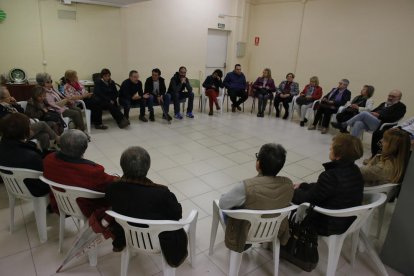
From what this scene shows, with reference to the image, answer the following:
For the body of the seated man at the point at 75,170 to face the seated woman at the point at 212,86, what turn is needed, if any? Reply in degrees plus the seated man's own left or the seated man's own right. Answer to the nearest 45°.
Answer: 0° — they already face them

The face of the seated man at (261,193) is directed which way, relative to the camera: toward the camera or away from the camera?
away from the camera

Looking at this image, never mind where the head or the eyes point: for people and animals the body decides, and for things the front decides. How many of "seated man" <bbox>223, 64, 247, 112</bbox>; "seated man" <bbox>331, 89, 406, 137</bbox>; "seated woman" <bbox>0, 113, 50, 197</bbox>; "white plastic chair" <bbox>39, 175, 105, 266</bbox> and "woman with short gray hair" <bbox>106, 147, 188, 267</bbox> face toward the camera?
1

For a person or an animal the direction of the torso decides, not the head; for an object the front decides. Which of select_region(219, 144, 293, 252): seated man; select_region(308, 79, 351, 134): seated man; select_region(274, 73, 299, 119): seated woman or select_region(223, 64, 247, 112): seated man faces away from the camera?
select_region(219, 144, 293, 252): seated man

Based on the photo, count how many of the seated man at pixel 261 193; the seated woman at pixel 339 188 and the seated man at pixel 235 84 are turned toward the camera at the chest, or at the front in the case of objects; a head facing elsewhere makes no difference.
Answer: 1

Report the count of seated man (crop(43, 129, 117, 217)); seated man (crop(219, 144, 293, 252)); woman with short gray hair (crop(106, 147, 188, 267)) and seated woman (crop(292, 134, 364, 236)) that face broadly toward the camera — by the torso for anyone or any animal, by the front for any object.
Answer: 0

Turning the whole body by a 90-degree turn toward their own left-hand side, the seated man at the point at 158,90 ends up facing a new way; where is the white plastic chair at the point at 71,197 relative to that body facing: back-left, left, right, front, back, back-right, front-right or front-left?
back-right

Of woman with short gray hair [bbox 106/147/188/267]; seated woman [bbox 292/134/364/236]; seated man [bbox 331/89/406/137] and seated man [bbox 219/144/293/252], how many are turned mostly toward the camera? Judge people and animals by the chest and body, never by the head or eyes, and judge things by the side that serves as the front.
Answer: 0

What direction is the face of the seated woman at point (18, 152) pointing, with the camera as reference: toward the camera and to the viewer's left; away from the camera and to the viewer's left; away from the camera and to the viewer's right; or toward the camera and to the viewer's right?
away from the camera and to the viewer's right

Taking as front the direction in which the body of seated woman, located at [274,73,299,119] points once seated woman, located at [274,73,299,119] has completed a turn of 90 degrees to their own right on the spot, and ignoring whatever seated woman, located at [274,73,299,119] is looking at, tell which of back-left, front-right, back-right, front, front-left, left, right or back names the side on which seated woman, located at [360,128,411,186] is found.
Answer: back-left

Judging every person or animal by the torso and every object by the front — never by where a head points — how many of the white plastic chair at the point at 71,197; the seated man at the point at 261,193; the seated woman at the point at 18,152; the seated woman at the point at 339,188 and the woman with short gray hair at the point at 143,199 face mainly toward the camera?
0

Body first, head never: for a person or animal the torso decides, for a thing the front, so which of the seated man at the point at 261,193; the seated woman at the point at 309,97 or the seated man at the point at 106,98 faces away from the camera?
the seated man at the point at 261,193

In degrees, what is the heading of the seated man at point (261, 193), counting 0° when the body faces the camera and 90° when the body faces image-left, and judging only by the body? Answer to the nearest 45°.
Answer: approximately 180°

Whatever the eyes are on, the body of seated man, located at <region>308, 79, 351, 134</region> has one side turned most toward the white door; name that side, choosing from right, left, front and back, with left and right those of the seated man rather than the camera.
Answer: right

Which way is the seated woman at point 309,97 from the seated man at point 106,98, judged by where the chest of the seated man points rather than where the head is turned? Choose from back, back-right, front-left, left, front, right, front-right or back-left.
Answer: front-left

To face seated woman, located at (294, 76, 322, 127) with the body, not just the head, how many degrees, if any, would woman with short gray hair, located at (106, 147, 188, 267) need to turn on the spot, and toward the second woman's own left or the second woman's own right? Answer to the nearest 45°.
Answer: approximately 45° to the second woman's own right

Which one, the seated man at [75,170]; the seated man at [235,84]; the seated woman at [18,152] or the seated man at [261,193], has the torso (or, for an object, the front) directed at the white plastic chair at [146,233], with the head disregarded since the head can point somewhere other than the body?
the seated man at [235,84]

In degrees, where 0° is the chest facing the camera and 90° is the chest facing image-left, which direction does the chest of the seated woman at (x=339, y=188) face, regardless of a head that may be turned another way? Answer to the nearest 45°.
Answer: approximately 135°
